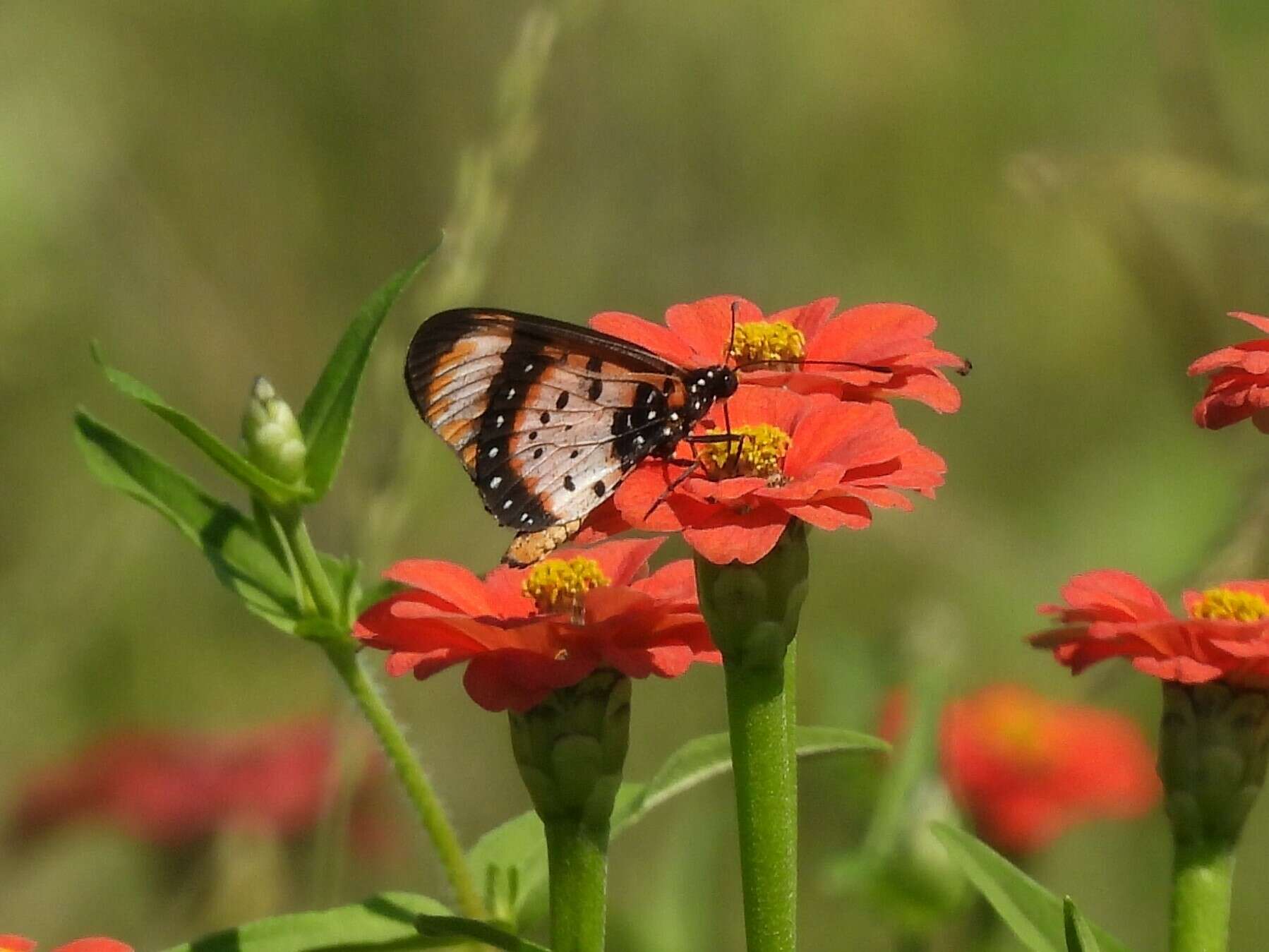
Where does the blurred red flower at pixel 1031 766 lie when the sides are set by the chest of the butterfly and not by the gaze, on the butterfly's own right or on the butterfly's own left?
on the butterfly's own left

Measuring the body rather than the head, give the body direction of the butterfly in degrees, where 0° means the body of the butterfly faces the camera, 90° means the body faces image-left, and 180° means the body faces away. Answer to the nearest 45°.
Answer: approximately 270°

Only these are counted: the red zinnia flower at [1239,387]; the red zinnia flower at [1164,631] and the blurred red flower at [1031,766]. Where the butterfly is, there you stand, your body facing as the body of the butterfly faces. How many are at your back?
0

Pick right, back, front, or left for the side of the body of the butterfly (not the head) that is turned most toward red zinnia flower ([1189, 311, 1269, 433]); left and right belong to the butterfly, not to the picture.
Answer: front

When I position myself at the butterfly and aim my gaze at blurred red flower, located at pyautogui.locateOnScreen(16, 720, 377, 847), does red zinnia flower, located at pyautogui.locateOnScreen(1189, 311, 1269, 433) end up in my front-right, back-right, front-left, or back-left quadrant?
back-right

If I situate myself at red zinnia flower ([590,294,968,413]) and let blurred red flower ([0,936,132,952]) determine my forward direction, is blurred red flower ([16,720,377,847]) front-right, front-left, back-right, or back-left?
front-right

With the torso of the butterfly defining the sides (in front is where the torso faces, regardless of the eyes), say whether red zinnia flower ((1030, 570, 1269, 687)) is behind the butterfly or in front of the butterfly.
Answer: in front
